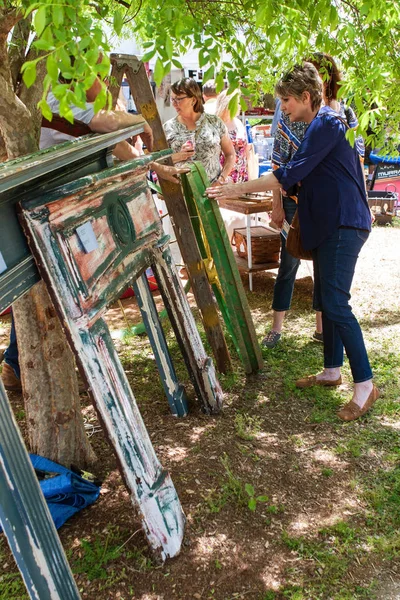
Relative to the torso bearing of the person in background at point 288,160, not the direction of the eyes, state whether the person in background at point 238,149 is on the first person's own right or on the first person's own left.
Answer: on the first person's own right

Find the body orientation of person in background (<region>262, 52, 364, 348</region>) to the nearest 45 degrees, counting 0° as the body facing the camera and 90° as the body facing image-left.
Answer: approximately 45°

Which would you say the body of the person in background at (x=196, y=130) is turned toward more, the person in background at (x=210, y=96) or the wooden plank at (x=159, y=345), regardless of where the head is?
the wooden plank

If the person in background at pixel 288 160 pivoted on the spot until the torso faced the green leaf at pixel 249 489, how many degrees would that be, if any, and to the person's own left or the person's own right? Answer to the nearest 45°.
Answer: approximately 45° to the person's own left

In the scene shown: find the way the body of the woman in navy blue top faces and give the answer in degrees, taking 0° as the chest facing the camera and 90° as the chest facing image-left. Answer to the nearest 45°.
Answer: approximately 90°

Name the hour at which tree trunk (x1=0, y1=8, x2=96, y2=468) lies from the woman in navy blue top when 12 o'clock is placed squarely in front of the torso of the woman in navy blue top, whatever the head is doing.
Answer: The tree trunk is roughly at 11 o'clock from the woman in navy blue top.

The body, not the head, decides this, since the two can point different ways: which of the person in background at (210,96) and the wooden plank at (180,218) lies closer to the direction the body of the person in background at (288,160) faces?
the wooden plank

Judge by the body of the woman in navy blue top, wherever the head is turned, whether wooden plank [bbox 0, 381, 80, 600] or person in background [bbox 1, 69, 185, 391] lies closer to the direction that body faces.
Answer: the person in background
